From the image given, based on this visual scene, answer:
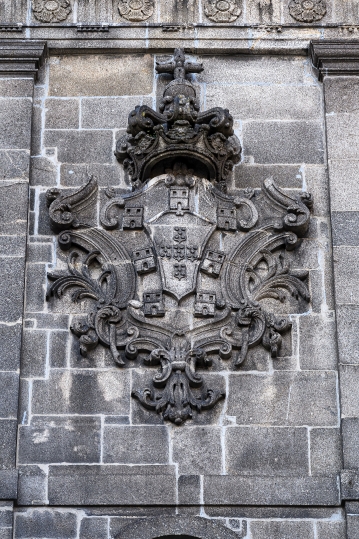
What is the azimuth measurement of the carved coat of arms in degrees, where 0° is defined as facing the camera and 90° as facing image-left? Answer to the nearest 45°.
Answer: approximately 0°
